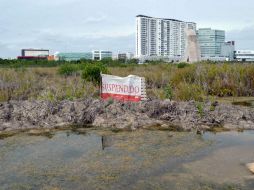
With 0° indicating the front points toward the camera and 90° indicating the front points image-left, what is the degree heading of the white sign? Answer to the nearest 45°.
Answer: approximately 0°

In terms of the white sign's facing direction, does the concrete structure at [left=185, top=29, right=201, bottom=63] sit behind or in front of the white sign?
behind

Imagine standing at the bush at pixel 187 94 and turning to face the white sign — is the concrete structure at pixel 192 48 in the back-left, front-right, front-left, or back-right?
back-right

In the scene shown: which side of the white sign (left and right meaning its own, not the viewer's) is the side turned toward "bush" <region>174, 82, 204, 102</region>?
left

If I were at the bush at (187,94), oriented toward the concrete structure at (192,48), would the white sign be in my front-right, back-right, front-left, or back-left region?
back-left
